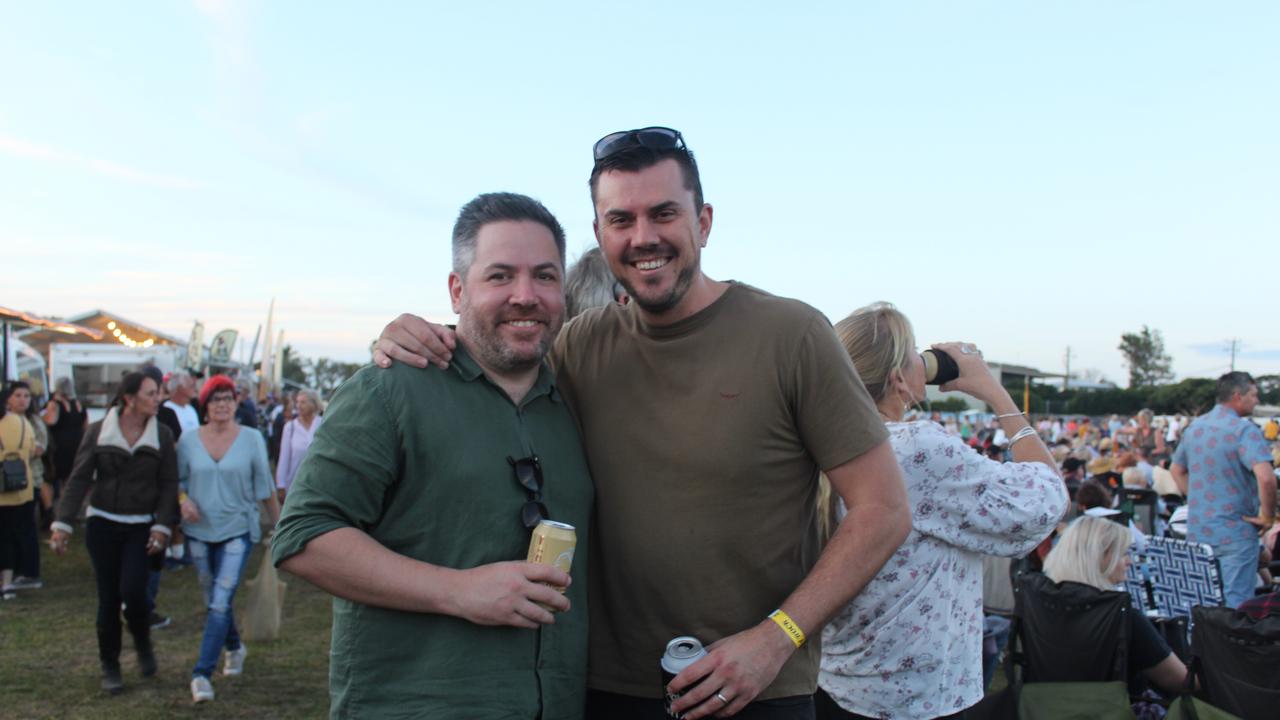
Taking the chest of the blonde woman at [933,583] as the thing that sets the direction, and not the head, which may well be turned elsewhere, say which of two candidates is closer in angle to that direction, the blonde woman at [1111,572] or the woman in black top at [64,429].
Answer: the blonde woman

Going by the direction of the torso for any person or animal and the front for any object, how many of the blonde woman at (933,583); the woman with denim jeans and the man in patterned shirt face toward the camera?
1

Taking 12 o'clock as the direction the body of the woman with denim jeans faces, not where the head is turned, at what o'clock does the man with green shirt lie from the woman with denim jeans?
The man with green shirt is roughly at 12 o'clock from the woman with denim jeans.

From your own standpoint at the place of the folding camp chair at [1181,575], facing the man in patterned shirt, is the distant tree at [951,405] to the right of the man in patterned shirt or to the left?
left

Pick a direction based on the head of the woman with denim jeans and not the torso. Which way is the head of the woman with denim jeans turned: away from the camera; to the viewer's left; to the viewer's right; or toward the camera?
toward the camera

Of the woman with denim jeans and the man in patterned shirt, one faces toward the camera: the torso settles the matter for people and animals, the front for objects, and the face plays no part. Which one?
the woman with denim jeans

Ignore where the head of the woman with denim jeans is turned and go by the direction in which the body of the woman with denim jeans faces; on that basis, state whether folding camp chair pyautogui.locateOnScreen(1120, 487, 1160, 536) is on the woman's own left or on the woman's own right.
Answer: on the woman's own left

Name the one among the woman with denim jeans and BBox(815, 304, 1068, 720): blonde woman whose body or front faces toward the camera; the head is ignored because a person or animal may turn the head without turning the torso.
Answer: the woman with denim jeans

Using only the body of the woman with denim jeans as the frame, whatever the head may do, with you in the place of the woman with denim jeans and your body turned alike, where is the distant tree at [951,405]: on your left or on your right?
on your left

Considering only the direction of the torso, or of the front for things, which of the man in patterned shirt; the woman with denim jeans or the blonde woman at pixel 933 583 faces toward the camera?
the woman with denim jeans

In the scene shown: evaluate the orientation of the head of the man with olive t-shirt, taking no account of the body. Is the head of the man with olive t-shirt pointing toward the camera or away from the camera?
toward the camera

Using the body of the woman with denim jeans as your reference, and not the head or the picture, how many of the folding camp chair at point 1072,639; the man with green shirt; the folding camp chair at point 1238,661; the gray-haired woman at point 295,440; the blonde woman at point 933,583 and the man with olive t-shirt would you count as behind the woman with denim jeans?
1

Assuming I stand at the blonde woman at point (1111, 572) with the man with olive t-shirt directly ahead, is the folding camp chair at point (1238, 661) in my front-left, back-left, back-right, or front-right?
front-left

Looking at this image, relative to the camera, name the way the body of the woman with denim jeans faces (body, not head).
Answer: toward the camera

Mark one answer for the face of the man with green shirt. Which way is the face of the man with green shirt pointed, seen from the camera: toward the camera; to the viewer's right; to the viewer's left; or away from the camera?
toward the camera

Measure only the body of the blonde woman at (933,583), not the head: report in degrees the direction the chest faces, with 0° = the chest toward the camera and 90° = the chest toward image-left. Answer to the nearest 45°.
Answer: approximately 225°

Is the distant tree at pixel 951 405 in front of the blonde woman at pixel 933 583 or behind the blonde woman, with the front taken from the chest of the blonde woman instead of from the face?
in front
